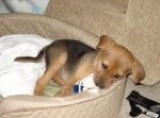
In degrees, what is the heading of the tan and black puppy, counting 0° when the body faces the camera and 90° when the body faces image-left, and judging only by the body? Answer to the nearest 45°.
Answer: approximately 270°
